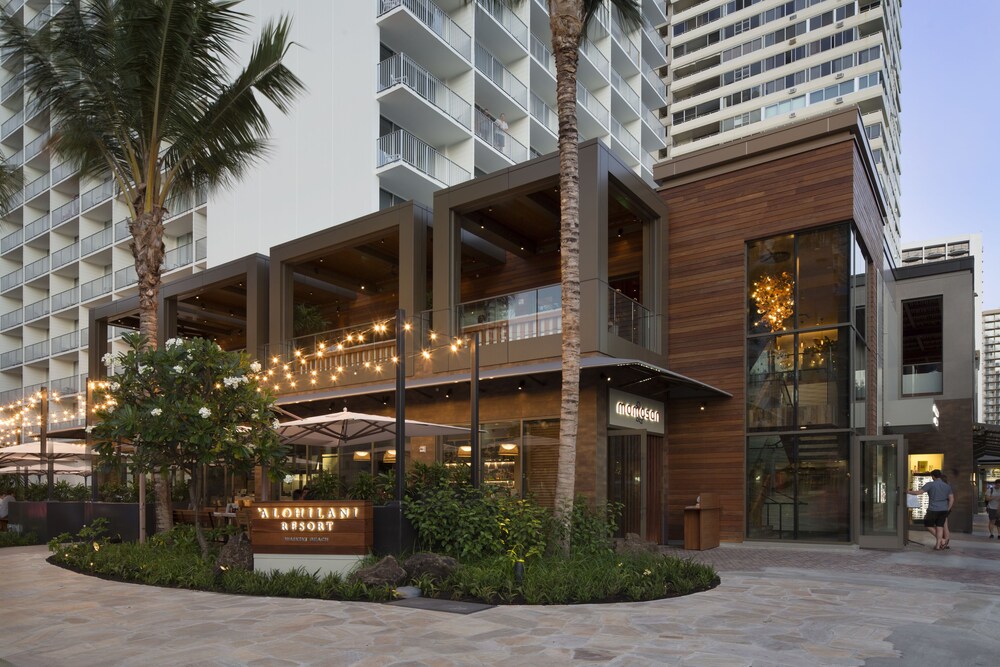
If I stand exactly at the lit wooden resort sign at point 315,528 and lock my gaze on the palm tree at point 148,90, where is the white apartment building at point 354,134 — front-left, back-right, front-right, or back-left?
front-right

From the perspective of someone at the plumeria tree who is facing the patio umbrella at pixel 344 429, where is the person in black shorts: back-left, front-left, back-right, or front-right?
front-right

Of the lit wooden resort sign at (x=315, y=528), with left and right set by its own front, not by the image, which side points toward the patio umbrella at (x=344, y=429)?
back

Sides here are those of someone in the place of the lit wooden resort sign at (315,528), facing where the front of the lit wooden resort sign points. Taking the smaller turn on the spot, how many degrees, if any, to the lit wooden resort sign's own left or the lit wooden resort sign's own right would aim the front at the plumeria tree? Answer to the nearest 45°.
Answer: approximately 135° to the lit wooden resort sign's own right

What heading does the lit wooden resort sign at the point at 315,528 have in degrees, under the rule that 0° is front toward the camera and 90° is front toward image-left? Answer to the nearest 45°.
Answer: approximately 0°

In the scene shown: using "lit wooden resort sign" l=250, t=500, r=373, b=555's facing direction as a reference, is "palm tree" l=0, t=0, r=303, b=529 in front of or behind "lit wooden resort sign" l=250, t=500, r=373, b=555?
behind

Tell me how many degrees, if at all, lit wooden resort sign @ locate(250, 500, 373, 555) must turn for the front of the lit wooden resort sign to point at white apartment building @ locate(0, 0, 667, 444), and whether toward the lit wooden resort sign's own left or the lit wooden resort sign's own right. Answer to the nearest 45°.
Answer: approximately 180°
